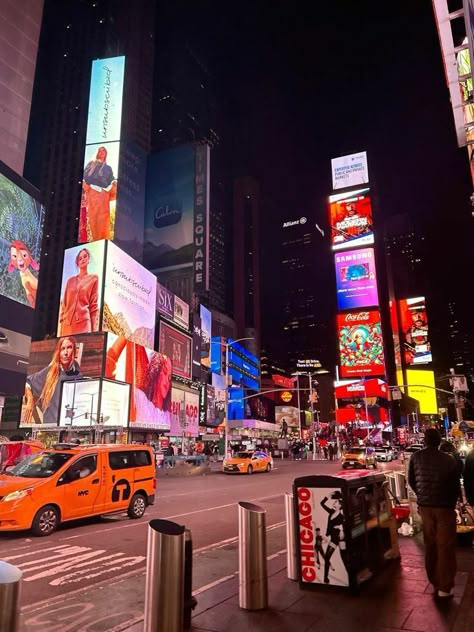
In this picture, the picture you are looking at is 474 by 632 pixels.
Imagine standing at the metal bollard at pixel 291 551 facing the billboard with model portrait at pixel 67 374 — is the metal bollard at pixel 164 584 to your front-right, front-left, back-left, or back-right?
back-left

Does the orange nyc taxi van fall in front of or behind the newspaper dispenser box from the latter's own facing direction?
behind

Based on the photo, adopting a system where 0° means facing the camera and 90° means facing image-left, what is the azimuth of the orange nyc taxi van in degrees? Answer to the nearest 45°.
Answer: approximately 45°

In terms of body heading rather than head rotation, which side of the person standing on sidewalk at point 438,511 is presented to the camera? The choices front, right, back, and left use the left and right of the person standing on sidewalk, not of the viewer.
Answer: back

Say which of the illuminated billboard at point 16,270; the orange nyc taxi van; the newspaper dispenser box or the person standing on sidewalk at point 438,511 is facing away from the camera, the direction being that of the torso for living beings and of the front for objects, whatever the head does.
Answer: the person standing on sidewalk

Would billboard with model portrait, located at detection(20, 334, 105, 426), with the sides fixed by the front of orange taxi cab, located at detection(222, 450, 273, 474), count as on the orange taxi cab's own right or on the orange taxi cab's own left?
on the orange taxi cab's own right

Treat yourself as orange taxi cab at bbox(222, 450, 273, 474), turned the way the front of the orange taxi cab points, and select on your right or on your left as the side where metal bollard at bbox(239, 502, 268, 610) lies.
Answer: on your left

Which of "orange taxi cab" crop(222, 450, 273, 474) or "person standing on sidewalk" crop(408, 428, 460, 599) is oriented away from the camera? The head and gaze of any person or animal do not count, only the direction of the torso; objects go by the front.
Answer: the person standing on sidewalk

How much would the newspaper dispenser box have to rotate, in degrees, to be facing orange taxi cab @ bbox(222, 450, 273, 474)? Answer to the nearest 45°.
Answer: approximately 135° to its left

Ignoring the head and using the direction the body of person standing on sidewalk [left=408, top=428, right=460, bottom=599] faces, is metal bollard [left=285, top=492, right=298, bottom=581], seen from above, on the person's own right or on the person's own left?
on the person's own left
